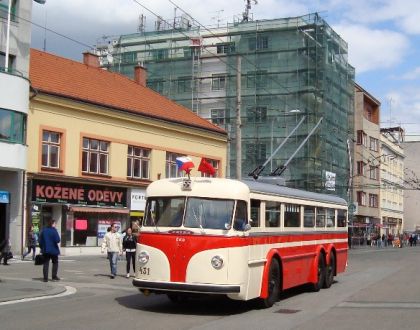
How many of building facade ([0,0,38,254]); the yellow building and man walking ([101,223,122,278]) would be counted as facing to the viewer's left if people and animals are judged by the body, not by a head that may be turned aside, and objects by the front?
0

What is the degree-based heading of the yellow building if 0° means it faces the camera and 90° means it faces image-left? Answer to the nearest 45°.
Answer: approximately 315°

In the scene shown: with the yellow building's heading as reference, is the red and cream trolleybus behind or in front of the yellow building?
in front

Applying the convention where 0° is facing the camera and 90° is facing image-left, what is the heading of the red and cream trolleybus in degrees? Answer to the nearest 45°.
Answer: approximately 45°

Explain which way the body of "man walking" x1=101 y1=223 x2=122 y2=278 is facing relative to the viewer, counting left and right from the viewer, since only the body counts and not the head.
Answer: facing the viewer

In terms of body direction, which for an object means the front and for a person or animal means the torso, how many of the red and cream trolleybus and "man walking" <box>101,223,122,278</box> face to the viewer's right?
0

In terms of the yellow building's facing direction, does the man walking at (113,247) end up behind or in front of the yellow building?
in front

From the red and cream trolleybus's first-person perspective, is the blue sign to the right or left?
on its right

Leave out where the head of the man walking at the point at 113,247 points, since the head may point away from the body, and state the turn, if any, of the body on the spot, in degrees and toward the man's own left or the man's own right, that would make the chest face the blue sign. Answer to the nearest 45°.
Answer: approximately 135° to the man's own right

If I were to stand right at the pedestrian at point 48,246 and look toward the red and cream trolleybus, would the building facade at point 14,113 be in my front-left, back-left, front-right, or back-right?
back-left

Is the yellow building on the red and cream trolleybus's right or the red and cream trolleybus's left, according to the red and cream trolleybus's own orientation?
on its right

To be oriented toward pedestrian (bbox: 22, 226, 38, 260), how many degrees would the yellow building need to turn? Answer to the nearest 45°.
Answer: approximately 45° to its right
